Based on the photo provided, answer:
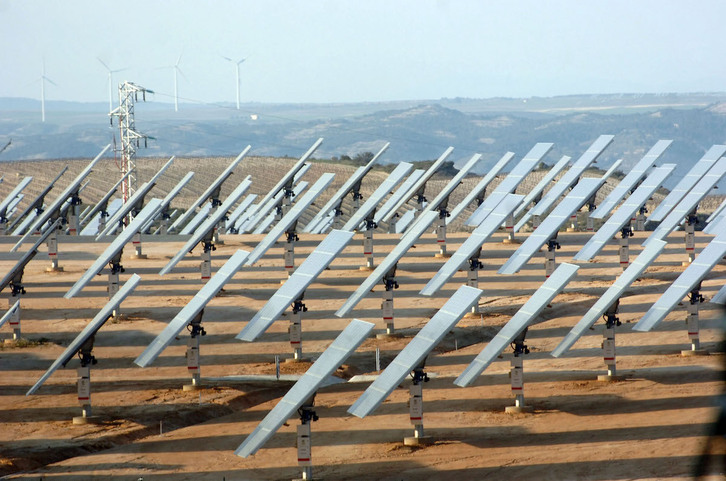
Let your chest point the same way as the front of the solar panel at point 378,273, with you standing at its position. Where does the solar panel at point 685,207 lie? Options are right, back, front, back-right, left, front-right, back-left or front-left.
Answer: back-right

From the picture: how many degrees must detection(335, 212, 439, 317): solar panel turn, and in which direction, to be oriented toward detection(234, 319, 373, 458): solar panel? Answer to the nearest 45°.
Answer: approximately 90° to its left

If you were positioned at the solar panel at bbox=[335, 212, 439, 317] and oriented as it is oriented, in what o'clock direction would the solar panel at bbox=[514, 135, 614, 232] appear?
the solar panel at bbox=[514, 135, 614, 232] is roughly at 4 o'clock from the solar panel at bbox=[335, 212, 439, 317].

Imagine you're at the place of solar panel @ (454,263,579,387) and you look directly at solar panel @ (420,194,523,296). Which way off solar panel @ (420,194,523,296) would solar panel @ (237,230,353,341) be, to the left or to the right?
left

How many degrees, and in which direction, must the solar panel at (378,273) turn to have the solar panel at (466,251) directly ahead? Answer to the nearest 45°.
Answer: approximately 135° to its right

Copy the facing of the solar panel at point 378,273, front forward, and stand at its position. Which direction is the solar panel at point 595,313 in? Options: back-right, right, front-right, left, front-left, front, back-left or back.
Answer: back-left

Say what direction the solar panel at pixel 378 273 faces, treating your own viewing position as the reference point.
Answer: facing to the left of the viewer
